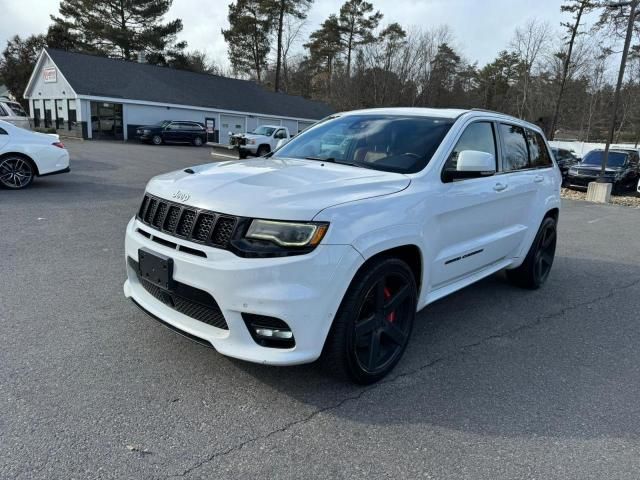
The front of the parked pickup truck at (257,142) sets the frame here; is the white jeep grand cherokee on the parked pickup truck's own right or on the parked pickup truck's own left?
on the parked pickup truck's own left

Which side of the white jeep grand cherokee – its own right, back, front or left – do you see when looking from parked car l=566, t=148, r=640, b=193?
back

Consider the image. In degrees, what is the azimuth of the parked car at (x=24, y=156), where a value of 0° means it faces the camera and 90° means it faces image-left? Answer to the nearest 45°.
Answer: approximately 90°

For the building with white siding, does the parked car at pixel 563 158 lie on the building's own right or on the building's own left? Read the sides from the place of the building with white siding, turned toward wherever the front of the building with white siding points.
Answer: on the building's own left

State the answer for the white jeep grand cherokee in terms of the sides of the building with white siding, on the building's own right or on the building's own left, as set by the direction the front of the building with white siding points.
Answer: on the building's own left

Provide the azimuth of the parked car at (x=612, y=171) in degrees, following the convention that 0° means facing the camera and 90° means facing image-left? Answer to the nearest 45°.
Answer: approximately 45°

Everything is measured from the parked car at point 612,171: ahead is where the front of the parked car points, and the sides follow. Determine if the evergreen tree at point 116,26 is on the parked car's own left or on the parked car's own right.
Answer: on the parked car's own right
